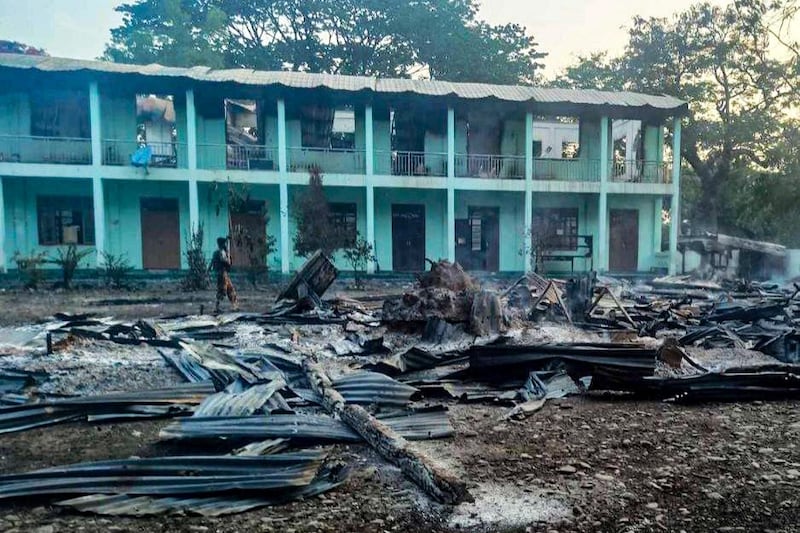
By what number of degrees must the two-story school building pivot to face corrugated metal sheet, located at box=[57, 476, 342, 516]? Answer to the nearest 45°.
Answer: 0° — it already faces it

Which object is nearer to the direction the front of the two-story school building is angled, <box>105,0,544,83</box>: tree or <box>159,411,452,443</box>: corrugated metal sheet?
the corrugated metal sheet

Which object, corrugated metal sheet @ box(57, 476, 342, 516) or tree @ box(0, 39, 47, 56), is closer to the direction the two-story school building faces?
the corrugated metal sheet

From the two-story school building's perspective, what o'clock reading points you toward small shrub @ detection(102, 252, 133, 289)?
The small shrub is roughly at 2 o'clock from the two-story school building.

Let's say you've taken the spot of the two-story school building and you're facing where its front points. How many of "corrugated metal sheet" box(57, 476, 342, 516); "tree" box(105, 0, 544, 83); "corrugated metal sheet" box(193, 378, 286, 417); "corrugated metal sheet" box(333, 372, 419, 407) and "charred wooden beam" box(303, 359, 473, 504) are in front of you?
4

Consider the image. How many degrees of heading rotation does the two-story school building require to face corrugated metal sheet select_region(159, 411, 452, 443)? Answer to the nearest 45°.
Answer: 0° — it already faces it

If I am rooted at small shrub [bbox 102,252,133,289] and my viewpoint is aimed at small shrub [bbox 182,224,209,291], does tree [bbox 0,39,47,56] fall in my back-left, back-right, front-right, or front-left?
back-left

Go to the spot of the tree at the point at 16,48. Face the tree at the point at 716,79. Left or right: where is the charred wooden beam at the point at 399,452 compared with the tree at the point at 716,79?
right

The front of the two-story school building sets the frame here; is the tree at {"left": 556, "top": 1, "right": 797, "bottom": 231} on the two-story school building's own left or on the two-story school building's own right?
on the two-story school building's own left

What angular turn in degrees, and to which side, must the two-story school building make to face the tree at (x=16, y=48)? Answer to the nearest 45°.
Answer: approximately 90° to its right

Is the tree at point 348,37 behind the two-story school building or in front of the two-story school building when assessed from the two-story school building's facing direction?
behind

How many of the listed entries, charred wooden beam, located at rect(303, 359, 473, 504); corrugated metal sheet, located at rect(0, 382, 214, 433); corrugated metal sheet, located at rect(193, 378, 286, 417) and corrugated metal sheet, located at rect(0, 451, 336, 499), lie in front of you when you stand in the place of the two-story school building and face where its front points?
4

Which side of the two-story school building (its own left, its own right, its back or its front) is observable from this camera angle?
front

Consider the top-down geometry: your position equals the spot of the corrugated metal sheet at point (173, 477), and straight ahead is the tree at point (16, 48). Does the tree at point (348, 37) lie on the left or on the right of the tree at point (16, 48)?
right

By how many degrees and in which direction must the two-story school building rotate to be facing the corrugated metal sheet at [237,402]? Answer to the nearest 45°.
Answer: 0° — it already faces it

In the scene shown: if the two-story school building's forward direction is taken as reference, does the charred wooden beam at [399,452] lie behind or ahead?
ahead

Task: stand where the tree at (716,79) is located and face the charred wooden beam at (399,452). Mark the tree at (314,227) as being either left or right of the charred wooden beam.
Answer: right

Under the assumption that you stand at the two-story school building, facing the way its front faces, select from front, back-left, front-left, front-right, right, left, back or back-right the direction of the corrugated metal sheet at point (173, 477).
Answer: front
